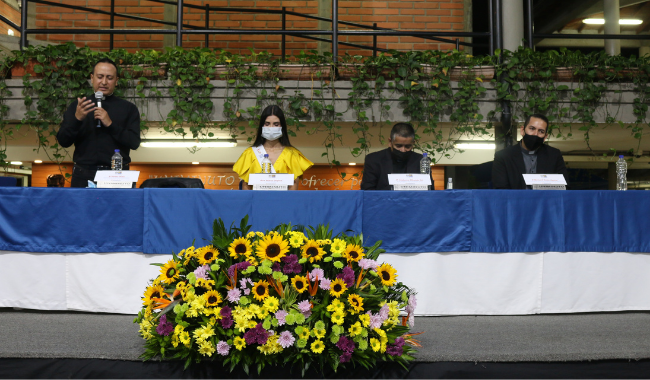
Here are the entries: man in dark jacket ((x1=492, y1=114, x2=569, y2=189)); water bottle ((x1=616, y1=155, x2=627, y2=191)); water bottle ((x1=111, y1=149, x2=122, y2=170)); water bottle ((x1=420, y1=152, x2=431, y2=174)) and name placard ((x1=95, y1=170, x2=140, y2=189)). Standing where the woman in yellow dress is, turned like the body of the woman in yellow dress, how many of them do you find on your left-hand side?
3

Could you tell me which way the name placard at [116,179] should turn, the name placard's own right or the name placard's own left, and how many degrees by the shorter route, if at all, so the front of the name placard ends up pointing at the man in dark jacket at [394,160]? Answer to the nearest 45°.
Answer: approximately 90° to the name placard's own left

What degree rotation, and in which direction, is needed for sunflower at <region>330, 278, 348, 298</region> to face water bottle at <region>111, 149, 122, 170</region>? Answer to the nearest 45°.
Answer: approximately 135° to its right

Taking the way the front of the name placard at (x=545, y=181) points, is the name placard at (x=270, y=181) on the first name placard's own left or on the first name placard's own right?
on the first name placard's own right

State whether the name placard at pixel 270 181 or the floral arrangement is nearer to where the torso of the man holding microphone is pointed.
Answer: the floral arrangement
